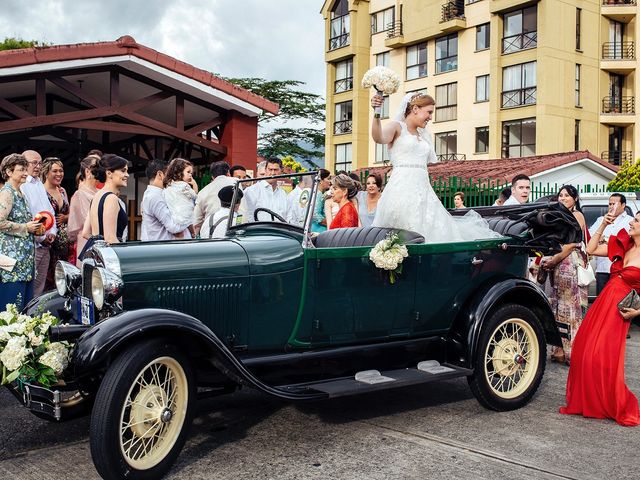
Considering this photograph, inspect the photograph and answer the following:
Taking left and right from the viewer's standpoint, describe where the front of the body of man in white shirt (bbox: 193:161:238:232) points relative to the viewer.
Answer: facing away from the viewer

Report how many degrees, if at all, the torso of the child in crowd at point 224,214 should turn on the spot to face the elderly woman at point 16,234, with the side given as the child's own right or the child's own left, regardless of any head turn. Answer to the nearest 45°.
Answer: approximately 135° to the child's own left

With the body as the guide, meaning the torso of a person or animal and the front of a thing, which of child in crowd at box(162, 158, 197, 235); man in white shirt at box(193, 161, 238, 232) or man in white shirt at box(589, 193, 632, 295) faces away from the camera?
man in white shirt at box(193, 161, 238, 232)

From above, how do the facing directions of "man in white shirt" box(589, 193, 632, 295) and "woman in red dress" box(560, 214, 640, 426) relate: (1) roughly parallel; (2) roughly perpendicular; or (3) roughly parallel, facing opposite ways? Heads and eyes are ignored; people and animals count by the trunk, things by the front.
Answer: roughly parallel

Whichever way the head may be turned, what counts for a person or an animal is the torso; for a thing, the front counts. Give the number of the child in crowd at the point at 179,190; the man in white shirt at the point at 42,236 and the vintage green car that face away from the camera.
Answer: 0

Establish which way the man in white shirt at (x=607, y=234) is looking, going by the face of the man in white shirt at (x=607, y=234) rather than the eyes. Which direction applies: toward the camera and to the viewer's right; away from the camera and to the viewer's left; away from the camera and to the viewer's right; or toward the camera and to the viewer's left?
toward the camera and to the viewer's left

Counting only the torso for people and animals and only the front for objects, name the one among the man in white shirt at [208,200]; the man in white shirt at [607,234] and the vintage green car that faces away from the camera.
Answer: the man in white shirt at [208,200]

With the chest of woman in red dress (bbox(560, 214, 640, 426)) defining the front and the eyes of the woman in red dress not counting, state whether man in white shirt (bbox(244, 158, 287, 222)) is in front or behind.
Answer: in front

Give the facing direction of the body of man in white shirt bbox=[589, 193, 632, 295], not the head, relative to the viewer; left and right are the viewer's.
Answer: facing the viewer and to the left of the viewer

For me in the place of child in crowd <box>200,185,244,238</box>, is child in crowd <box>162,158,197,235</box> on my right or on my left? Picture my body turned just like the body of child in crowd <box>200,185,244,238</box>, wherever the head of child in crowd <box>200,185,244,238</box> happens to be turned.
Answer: on my left

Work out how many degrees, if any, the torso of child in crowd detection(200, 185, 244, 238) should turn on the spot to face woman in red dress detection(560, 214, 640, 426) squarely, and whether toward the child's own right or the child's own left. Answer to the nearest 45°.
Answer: approximately 45° to the child's own right

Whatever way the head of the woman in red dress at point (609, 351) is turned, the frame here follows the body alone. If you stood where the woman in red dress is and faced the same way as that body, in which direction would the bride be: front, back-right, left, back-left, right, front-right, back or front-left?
front-right

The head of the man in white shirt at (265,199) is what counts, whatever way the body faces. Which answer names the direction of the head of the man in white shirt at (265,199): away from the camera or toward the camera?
toward the camera
